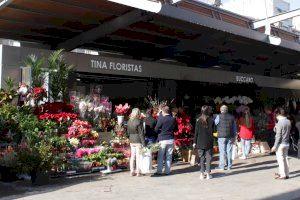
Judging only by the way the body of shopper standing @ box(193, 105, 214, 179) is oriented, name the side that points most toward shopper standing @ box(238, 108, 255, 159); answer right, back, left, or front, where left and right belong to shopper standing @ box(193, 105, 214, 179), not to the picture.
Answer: front

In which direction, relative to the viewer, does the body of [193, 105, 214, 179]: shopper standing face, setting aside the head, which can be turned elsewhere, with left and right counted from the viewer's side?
facing away from the viewer

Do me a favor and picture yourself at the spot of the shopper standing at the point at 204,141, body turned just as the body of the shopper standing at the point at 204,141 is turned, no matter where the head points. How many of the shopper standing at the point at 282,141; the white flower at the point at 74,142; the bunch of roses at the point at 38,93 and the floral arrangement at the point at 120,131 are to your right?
1

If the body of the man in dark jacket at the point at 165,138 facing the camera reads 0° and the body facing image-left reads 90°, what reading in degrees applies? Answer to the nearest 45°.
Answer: approximately 135°

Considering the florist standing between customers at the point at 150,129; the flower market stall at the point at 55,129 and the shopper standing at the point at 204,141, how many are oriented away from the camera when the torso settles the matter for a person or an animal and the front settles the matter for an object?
1
